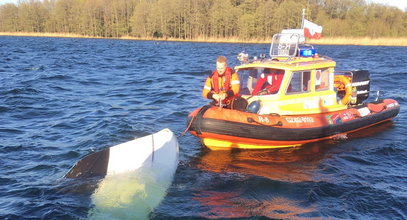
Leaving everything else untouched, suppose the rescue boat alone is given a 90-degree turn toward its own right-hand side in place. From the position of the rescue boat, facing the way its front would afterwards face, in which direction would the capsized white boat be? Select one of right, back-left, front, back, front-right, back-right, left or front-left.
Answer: left

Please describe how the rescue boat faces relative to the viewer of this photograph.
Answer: facing the viewer and to the left of the viewer

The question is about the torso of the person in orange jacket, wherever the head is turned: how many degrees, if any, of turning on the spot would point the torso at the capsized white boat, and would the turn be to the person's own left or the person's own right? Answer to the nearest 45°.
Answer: approximately 45° to the person's own right

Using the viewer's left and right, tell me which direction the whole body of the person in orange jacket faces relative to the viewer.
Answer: facing the viewer
